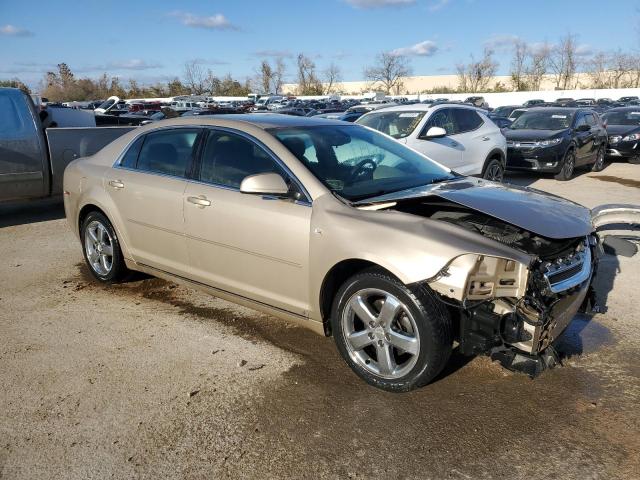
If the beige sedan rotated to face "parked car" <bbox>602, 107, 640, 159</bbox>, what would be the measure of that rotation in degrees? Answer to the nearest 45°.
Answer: approximately 90° to its left

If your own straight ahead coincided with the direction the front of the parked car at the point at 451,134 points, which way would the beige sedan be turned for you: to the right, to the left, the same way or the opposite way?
to the left

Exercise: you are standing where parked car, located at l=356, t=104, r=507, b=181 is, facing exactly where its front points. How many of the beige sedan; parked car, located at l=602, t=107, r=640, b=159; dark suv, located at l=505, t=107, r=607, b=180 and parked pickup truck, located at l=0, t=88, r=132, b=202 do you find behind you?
2

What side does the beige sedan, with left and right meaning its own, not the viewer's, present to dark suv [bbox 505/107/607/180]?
left

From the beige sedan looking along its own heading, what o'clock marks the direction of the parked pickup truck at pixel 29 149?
The parked pickup truck is roughly at 6 o'clock from the beige sedan.

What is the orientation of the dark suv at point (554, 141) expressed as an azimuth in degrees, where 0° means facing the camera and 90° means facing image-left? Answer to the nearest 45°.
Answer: approximately 45°

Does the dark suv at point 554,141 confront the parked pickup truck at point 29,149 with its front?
yes

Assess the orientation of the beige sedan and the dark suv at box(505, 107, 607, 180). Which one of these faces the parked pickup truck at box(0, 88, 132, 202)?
the dark suv

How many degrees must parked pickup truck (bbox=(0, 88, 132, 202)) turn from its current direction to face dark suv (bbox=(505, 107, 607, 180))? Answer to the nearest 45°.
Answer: approximately 180°

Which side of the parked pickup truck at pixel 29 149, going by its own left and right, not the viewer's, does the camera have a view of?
left

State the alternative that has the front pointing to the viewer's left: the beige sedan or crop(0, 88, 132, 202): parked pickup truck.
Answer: the parked pickup truck

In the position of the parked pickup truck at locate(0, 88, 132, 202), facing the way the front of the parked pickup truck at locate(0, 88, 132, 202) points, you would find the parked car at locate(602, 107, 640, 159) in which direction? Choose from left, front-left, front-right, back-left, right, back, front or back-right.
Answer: back

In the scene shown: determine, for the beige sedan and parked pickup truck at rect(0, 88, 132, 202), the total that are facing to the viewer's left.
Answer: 1

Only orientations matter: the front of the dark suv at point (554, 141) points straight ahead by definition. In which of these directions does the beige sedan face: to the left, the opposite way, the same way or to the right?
to the left

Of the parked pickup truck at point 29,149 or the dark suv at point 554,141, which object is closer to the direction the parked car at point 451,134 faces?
the parked pickup truck
